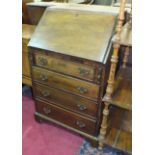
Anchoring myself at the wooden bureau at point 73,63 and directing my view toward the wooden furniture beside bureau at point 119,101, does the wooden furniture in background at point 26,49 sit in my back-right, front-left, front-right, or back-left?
back-left

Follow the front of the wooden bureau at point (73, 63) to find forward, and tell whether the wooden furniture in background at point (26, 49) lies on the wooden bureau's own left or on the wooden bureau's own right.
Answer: on the wooden bureau's own right

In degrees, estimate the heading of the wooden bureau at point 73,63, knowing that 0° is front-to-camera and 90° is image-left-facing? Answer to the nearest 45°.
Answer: approximately 45°
